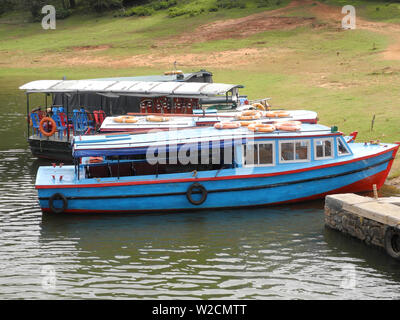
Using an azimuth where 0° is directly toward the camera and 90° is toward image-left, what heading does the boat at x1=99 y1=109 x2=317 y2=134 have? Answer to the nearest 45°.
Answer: approximately 270°

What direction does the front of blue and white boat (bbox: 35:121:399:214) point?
to the viewer's right

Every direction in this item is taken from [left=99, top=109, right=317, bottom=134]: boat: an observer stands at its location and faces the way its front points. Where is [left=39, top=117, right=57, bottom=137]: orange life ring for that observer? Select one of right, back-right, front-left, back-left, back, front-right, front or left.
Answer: back-left

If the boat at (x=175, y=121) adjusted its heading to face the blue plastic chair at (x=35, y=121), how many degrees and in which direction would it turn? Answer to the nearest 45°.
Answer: approximately 135° to its left

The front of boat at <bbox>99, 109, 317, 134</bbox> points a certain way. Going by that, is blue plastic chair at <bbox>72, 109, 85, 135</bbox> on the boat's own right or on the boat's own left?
on the boat's own left

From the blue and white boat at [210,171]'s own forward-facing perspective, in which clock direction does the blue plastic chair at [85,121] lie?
The blue plastic chair is roughly at 8 o'clock from the blue and white boat.

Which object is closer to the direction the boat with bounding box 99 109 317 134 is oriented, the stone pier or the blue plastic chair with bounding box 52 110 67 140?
the stone pier
